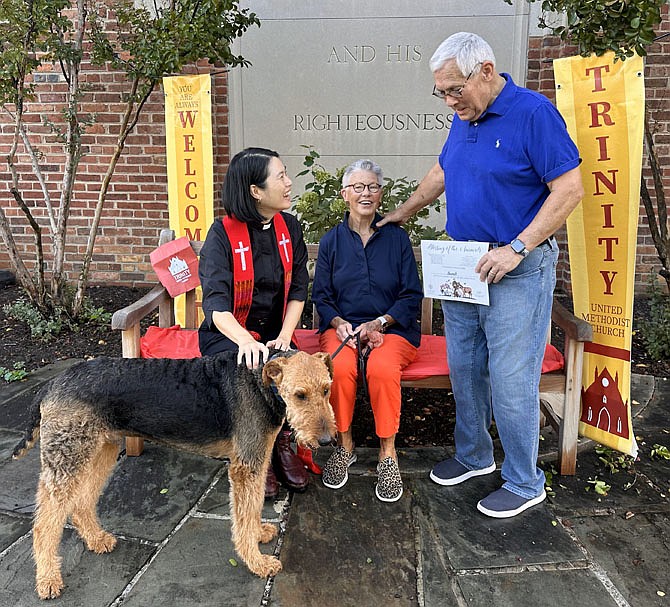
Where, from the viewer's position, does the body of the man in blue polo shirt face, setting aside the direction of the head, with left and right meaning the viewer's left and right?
facing the viewer and to the left of the viewer

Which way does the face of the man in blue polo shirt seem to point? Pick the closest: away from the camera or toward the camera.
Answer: toward the camera

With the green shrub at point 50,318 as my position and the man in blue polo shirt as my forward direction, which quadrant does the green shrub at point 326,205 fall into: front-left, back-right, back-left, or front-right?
front-left

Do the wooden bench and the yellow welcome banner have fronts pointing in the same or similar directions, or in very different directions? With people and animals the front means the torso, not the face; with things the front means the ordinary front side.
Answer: same or similar directions

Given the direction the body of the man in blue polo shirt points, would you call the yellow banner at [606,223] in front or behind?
behind

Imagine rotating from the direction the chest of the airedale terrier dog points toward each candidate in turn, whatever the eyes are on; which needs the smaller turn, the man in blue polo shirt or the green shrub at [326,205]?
the man in blue polo shirt

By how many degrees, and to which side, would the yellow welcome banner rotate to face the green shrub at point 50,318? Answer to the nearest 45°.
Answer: approximately 135° to its right

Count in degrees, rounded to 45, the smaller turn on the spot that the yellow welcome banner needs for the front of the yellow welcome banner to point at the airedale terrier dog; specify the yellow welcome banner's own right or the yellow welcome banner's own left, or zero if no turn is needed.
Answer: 0° — it already faces it

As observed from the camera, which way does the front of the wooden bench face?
facing the viewer

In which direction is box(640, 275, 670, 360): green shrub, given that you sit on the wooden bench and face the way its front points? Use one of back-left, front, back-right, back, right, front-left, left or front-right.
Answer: back-left

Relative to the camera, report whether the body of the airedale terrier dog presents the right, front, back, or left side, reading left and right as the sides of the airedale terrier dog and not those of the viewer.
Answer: right

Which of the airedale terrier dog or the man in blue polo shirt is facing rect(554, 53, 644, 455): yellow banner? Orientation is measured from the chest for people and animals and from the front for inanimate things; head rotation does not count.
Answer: the airedale terrier dog

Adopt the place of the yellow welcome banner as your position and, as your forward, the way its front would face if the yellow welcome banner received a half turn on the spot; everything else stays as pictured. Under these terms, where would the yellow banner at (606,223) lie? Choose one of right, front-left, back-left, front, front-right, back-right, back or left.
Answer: back-right

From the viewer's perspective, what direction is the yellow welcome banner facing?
toward the camera

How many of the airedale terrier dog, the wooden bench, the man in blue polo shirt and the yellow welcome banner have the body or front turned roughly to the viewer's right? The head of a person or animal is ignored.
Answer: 1

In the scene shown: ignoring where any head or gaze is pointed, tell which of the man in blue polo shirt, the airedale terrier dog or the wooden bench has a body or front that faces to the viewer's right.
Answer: the airedale terrier dog

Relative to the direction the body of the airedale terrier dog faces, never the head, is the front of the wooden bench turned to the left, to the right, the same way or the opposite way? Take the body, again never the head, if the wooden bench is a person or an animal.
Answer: to the right
